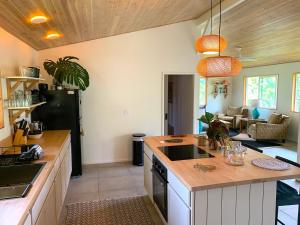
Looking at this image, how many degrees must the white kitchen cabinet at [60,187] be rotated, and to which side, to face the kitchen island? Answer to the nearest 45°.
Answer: approximately 45° to its right

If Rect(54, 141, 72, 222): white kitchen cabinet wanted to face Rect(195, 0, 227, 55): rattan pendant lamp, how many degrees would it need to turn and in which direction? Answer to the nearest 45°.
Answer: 0° — it already faces it

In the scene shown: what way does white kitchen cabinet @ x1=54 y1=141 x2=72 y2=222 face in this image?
to the viewer's right

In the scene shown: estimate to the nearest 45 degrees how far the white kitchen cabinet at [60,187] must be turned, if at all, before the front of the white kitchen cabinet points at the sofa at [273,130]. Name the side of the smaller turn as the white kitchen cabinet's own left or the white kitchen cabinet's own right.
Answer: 0° — it already faces it

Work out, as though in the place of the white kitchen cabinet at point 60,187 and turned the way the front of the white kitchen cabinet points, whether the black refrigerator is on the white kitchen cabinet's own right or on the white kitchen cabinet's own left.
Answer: on the white kitchen cabinet's own left

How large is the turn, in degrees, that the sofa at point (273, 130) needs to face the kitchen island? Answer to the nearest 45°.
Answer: approximately 90° to its left

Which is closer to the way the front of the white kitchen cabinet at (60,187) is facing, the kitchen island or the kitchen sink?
the kitchen island

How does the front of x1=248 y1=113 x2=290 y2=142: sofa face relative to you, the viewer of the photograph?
facing to the left of the viewer
